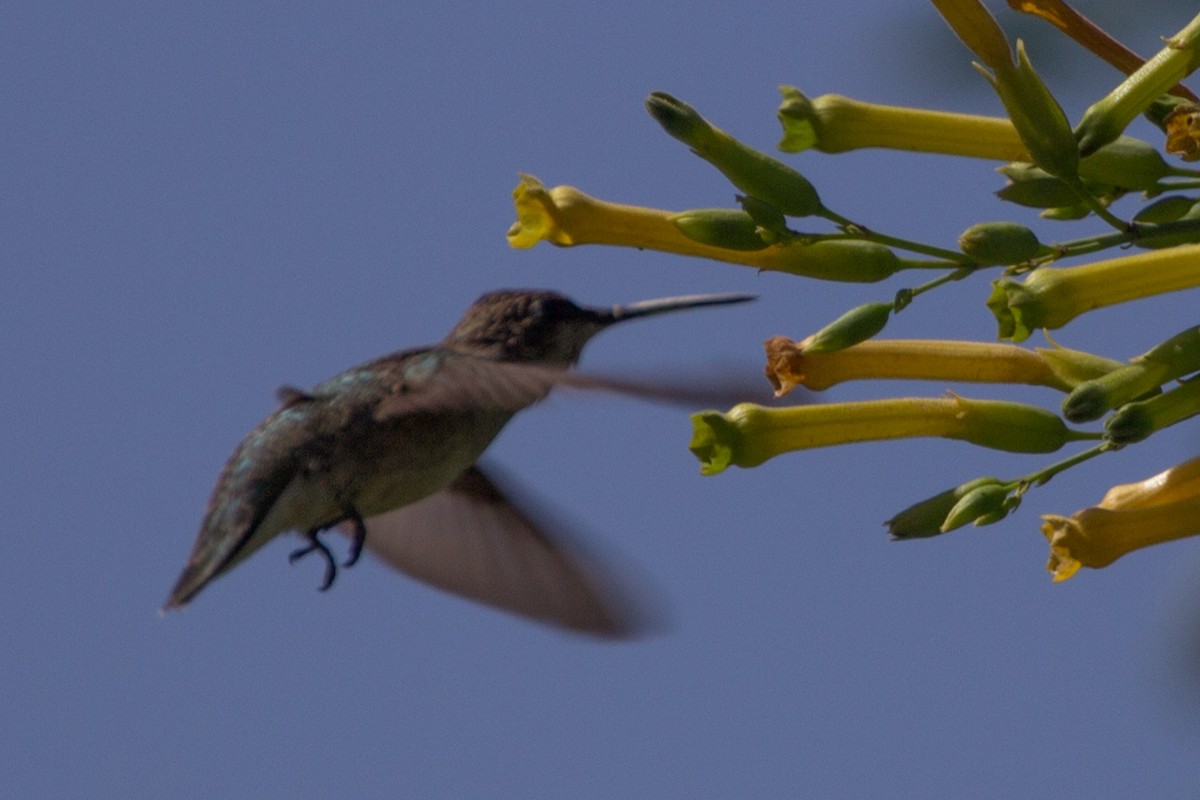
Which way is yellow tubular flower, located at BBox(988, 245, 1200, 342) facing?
to the viewer's left

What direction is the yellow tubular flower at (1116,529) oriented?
to the viewer's left

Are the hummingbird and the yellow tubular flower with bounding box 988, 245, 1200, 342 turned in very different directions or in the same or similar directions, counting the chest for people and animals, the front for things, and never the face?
very different directions

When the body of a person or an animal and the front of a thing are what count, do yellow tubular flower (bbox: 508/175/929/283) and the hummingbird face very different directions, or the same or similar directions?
very different directions

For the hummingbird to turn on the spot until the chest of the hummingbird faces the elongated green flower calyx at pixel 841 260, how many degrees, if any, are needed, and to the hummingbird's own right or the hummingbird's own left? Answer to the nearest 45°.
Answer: approximately 45° to the hummingbird's own right

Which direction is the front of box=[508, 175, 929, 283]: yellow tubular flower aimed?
to the viewer's left

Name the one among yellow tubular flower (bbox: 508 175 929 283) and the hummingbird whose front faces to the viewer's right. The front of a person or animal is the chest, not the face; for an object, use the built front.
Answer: the hummingbird

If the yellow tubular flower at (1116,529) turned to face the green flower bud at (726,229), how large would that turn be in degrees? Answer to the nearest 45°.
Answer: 0° — it already faces it

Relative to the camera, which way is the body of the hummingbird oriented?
to the viewer's right
